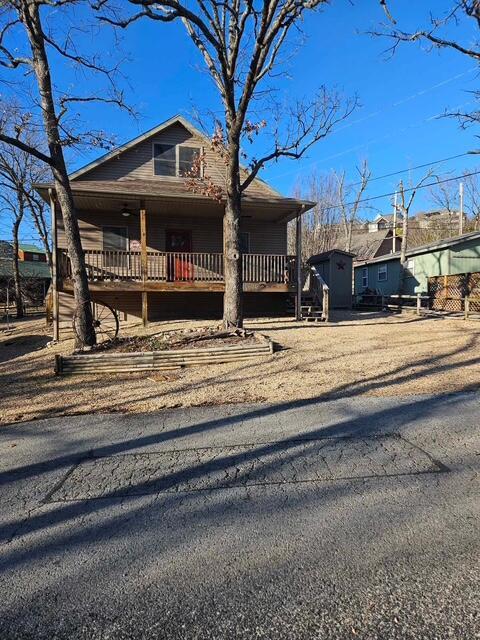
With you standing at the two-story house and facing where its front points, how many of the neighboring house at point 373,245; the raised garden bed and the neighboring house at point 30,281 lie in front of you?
1

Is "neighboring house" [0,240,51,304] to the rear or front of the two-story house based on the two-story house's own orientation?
to the rear

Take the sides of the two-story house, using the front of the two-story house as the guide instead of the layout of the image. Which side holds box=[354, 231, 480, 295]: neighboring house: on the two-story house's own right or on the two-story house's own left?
on the two-story house's own left

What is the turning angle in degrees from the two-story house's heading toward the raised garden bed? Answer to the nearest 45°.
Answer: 0° — it already faces it

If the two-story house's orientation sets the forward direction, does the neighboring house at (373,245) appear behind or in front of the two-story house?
behind

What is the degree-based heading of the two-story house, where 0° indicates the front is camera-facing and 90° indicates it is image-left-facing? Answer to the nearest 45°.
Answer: approximately 0°

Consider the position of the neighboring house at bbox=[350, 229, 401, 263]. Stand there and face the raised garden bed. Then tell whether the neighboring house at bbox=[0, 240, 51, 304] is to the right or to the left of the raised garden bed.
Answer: right

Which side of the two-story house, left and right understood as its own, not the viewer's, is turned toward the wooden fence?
left
